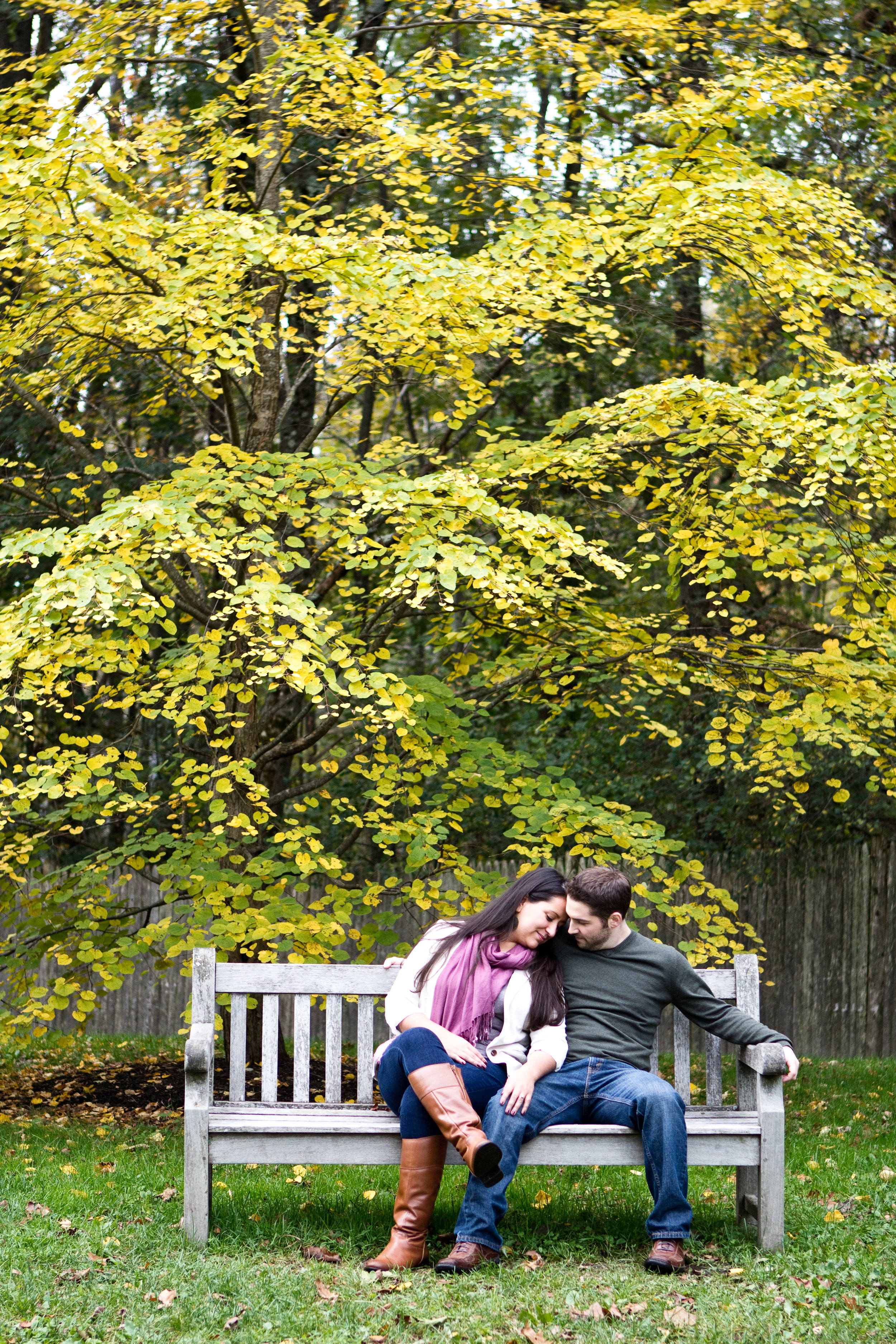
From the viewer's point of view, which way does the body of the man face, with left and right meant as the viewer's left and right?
facing the viewer

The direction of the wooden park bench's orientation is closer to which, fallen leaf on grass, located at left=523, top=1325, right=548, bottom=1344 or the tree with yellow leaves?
the fallen leaf on grass

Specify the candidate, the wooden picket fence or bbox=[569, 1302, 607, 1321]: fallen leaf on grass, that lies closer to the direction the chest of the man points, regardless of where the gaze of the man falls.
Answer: the fallen leaf on grass

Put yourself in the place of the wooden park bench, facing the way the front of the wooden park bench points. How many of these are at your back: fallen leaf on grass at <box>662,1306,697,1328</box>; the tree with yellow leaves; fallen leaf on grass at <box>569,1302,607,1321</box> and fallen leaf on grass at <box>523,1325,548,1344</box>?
1

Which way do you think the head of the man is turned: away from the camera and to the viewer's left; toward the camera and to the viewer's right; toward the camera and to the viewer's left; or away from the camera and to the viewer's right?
toward the camera and to the viewer's left

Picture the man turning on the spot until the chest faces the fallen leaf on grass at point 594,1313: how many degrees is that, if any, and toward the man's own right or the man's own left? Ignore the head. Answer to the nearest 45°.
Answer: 0° — they already face it

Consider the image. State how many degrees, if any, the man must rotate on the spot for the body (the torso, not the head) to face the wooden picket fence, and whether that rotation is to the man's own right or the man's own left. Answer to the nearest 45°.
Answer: approximately 180°

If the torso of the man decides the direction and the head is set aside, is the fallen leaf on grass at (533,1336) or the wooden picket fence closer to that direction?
the fallen leaf on grass

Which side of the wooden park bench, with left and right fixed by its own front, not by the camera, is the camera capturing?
front

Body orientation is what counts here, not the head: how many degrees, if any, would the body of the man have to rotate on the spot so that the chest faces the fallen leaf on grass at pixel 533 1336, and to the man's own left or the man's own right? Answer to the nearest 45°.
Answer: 0° — they already face it

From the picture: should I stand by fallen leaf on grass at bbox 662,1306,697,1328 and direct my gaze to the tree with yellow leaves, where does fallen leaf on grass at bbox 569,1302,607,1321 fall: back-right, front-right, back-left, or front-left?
front-left
